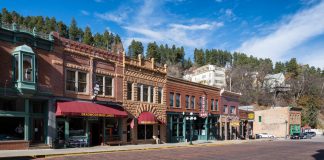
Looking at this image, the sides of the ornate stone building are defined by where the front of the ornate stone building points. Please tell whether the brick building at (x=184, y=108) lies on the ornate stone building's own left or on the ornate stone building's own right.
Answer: on the ornate stone building's own left

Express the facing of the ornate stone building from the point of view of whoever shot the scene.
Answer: facing the viewer and to the right of the viewer

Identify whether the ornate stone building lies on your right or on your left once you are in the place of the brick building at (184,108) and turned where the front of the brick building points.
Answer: on your right

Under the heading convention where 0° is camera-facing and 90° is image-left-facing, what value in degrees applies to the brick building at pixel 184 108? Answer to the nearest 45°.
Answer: approximately 315°

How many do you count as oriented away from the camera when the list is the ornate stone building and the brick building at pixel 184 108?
0
